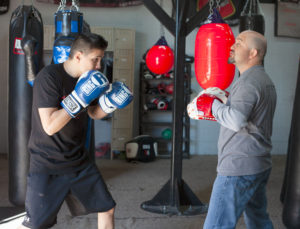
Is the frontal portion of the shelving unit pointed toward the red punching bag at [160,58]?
yes

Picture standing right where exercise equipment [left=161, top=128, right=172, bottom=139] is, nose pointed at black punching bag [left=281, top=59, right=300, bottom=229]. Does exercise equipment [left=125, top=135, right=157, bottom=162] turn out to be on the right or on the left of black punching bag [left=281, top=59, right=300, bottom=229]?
right

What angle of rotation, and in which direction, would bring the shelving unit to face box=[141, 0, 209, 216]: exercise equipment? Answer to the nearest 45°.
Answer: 0° — it already faces it

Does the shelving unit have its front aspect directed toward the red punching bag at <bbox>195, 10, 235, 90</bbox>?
yes

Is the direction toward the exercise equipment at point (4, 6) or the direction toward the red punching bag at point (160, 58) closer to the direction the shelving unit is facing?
the red punching bag

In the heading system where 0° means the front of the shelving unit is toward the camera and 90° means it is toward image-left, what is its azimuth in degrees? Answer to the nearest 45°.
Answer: approximately 0°
